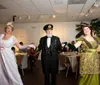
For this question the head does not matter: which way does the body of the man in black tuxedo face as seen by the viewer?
toward the camera

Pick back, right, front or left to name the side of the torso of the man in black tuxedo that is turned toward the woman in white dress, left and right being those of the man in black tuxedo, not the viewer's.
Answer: right
